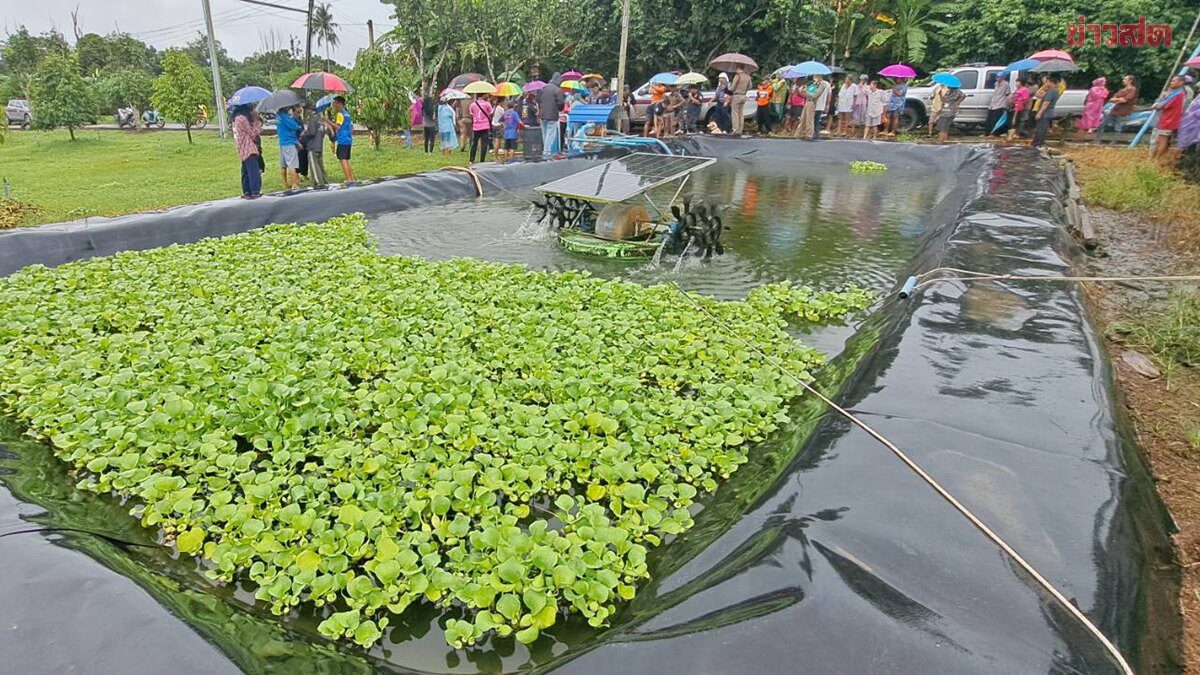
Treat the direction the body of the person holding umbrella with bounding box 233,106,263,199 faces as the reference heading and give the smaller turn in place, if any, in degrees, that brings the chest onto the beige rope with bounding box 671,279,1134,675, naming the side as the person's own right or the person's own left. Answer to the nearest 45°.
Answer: approximately 90° to the person's own right

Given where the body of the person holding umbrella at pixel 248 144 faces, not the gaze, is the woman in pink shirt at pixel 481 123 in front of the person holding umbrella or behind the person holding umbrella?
in front

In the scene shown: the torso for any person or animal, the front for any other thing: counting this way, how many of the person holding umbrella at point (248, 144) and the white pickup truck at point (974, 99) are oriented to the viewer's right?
1

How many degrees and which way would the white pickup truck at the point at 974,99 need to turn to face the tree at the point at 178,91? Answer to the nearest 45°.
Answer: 0° — it already faces it

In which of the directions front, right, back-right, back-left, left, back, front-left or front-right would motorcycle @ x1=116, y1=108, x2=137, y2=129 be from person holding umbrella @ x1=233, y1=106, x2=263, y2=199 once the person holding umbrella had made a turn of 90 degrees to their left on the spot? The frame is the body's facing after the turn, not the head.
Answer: front

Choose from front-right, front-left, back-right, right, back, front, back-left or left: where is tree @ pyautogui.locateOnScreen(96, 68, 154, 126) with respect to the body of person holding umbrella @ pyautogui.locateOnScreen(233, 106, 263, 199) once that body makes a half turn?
right

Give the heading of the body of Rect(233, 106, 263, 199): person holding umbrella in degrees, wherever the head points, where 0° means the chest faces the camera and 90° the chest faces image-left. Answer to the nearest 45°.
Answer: approximately 270°

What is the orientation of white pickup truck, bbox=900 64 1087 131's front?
to the viewer's left

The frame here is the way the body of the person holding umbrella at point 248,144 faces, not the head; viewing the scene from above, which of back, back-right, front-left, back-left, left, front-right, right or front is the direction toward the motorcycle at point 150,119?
left
